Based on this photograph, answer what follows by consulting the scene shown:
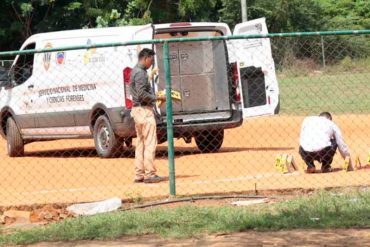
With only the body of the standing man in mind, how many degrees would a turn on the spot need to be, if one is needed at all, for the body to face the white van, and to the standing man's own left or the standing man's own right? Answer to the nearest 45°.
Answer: approximately 90° to the standing man's own left

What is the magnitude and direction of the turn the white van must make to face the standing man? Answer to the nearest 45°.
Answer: approximately 135° to its left

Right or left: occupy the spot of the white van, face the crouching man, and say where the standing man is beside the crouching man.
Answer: right

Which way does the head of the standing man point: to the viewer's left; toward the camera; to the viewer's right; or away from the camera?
to the viewer's right

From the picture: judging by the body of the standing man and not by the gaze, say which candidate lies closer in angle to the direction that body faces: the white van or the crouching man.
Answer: the crouching man

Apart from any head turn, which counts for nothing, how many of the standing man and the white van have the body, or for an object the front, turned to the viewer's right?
1

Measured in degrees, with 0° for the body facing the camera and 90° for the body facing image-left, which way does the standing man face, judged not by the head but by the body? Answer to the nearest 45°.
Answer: approximately 270°

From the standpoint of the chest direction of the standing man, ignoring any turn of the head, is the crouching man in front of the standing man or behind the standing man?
in front

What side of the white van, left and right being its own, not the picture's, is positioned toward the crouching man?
back

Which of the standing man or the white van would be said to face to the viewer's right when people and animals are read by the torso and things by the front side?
the standing man

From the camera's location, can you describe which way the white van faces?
facing away from the viewer and to the left of the viewer
